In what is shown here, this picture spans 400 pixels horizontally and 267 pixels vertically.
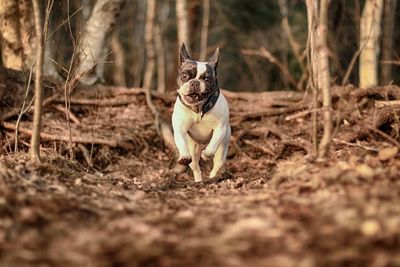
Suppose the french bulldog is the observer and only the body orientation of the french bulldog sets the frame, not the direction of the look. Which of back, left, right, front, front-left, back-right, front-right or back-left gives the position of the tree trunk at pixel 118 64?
back

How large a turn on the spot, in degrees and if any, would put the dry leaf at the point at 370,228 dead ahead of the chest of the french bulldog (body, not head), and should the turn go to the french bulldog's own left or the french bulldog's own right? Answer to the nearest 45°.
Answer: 0° — it already faces it

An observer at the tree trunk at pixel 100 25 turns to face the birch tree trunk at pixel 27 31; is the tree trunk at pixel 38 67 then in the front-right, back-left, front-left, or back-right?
front-left

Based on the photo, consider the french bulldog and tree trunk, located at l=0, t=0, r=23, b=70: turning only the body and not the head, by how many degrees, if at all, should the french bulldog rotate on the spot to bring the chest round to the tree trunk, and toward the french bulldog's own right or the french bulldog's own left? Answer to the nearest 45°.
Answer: approximately 135° to the french bulldog's own right

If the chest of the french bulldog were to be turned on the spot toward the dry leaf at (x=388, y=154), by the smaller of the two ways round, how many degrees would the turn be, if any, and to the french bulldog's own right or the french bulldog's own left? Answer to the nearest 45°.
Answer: approximately 45° to the french bulldog's own left

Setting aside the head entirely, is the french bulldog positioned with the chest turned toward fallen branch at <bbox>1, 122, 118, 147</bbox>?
no

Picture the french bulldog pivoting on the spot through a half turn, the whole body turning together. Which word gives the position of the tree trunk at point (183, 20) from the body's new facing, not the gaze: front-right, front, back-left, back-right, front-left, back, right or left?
front

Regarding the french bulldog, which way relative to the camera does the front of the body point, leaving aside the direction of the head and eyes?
toward the camera

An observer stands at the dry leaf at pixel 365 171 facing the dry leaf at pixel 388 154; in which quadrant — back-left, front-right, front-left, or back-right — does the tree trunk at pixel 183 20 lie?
front-left

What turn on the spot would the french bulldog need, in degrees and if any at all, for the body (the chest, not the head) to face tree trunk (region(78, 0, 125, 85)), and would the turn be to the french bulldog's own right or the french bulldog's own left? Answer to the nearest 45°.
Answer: approximately 135° to the french bulldog's own right

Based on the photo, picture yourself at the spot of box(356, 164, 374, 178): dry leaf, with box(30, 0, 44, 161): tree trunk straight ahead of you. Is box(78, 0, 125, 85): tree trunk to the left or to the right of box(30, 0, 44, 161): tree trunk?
right

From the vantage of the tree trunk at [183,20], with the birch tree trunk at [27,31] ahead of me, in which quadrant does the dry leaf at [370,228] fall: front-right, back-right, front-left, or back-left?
front-left

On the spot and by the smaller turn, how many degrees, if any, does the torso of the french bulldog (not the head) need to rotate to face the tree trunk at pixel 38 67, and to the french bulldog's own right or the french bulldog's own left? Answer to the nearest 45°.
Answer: approximately 135° to the french bulldog's own right
